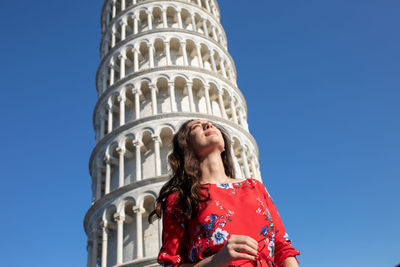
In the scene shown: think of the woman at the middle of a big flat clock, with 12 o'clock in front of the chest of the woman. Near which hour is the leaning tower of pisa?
The leaning tower of pisa is roughly at 7 o'clock from the woman.

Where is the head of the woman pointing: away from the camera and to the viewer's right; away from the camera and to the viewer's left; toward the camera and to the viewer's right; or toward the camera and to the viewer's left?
toward the camera and to the viewer's right
